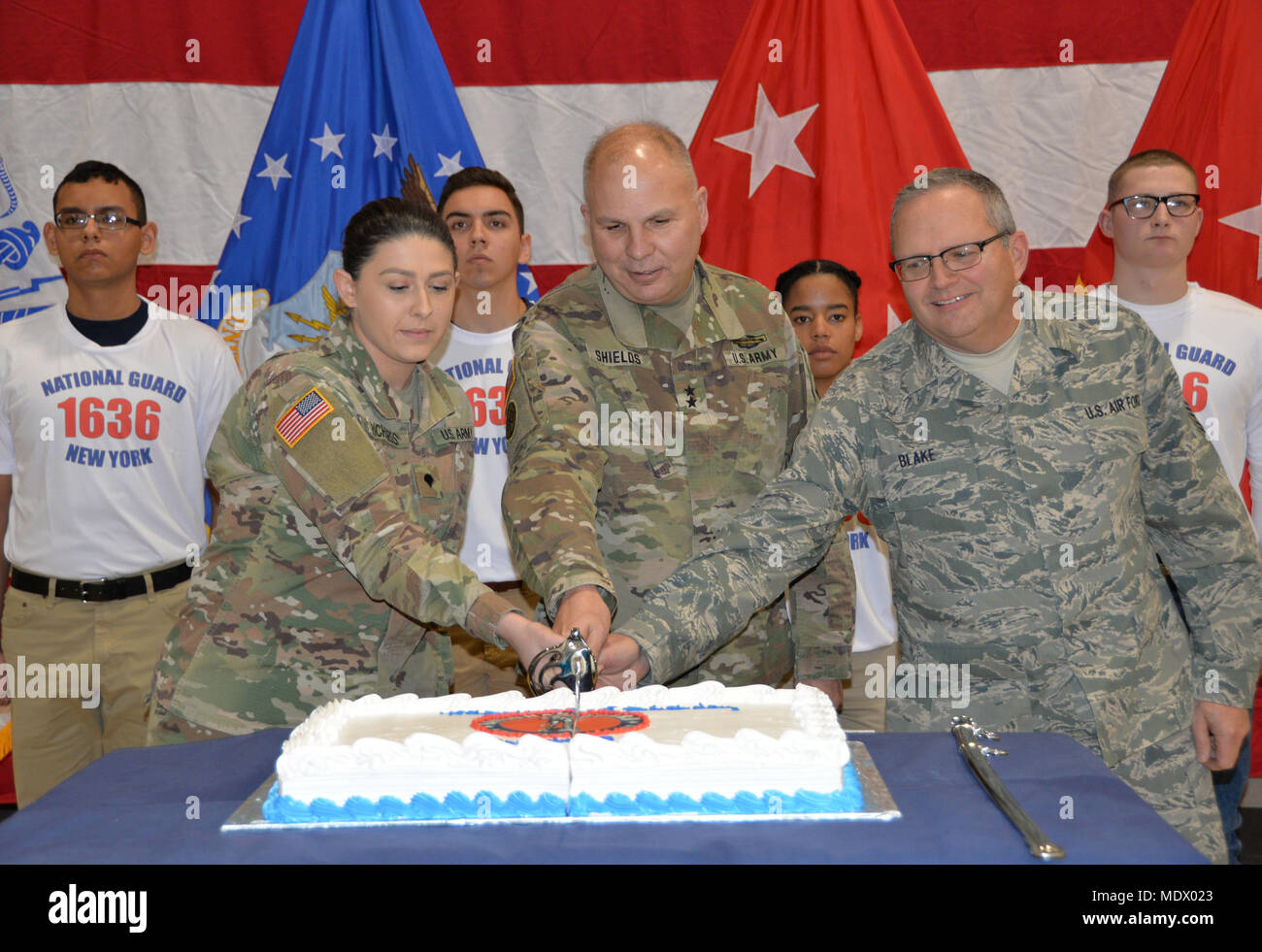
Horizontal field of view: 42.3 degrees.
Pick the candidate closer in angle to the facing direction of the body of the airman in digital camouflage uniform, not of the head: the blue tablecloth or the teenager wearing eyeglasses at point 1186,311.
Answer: the blue tablecloth

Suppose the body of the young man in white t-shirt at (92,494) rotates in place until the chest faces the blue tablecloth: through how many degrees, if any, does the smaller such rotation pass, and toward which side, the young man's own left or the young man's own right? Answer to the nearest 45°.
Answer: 0° — they already face it

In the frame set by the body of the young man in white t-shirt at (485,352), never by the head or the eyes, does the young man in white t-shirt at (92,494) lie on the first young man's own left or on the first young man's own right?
on the first young man's own right

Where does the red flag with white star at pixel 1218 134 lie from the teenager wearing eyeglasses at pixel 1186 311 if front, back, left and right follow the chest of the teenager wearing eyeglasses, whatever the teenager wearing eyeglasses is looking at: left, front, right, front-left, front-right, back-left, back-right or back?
back

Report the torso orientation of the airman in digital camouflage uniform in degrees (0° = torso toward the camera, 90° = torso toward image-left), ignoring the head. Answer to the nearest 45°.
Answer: approximately 0°

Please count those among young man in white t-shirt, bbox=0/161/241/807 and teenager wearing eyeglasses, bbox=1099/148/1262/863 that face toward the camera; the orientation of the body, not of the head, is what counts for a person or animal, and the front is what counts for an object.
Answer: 2

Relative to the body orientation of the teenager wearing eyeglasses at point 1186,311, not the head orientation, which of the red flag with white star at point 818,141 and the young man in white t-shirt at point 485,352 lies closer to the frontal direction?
the young man in white t-shirt

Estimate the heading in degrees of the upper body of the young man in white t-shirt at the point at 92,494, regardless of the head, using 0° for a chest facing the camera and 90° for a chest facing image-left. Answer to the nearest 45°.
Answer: approximately 0°
